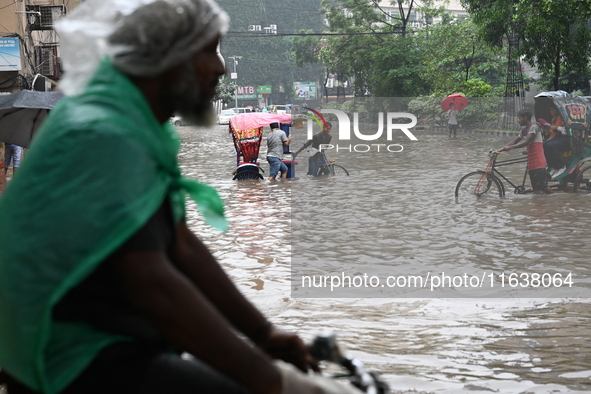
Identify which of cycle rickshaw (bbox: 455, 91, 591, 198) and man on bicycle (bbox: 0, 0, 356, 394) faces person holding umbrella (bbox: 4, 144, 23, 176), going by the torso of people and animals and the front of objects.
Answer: the cycle rickshaw

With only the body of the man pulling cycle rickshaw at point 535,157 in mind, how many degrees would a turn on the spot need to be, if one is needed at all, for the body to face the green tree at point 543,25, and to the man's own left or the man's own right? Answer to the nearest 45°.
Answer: approximately 90° to the man's own right

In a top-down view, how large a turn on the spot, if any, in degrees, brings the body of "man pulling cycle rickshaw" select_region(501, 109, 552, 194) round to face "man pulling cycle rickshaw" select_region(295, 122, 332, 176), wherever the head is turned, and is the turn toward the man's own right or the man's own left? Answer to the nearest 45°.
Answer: approximately 45° to the man's own right

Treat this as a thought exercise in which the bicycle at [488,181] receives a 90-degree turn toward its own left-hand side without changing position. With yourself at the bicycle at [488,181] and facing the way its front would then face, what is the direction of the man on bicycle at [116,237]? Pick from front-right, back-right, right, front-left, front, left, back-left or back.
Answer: front

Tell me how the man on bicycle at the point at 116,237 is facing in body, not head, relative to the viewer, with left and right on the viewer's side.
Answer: facing to the right of the viewer

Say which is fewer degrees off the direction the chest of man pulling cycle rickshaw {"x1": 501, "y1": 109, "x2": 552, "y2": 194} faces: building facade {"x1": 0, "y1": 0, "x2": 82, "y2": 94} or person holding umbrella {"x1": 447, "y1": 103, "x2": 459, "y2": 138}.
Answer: the building facade

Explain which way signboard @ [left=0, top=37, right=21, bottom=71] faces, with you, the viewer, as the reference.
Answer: facing the viewer

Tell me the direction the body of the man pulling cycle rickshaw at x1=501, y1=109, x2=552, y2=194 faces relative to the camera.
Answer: to the viewer's left

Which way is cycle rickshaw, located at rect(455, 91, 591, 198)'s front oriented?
to the viewer's left

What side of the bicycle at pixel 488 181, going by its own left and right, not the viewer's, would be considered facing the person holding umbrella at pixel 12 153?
front

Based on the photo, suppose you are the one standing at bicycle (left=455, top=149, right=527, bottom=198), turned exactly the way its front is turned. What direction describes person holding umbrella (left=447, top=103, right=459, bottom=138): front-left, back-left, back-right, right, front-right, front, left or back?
right

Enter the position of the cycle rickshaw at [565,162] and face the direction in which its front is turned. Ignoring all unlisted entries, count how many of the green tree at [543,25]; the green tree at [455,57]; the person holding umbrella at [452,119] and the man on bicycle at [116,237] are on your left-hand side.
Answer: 1

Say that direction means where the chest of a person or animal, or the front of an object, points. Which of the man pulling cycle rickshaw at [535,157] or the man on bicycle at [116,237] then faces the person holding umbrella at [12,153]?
the man pulling cycle rickshaw at [535,157]

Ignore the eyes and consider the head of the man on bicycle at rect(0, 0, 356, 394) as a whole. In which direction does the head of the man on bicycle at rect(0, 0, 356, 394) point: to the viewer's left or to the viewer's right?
to the viewer's right
